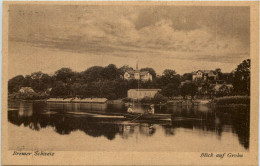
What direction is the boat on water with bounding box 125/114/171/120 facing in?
to the viewer's left
